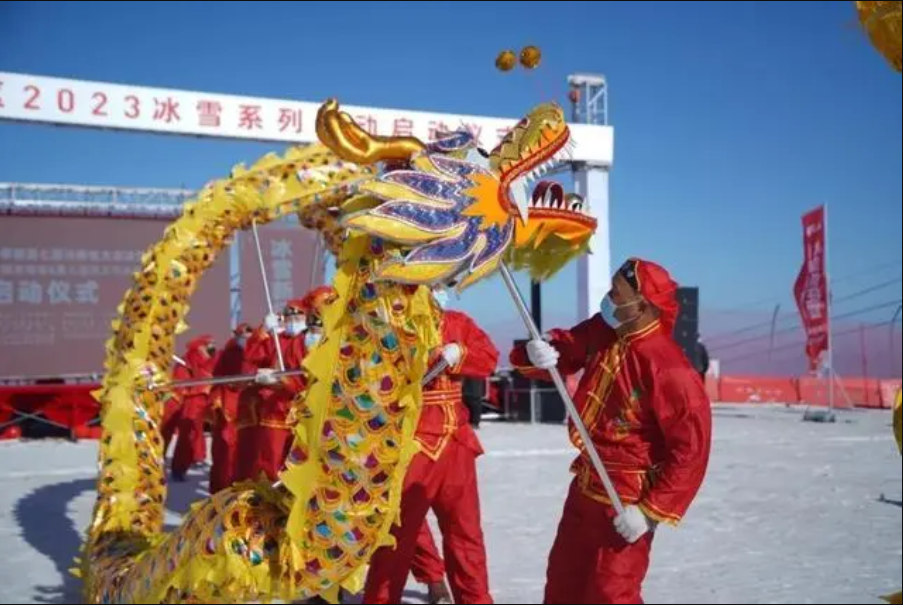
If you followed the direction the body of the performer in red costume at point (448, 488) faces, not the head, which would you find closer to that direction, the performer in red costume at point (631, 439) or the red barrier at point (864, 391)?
the performer in red costume

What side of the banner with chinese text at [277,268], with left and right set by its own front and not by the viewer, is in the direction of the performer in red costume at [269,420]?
front

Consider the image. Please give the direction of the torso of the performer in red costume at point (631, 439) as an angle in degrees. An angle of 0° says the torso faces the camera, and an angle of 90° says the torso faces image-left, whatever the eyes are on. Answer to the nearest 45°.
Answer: approximately 45°

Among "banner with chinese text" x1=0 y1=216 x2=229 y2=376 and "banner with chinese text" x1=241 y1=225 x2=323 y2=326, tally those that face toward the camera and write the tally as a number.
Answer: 2

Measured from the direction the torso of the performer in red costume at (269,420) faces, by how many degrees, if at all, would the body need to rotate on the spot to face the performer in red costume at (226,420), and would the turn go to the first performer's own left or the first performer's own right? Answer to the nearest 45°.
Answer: approximately 135° to the first performer's own right

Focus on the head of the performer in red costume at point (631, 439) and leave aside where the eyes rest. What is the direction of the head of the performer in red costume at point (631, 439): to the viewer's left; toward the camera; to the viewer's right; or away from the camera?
to the viewer's left

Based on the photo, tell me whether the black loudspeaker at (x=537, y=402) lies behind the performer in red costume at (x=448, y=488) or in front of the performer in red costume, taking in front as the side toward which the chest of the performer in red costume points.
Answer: behind

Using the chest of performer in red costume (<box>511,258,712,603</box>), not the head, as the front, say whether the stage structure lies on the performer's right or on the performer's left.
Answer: on the performer's right

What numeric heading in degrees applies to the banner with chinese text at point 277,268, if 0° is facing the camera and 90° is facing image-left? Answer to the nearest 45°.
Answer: approximately 0°

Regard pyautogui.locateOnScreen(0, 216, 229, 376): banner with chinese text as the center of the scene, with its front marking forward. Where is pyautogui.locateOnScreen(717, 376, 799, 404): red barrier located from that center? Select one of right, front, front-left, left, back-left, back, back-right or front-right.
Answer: back-left

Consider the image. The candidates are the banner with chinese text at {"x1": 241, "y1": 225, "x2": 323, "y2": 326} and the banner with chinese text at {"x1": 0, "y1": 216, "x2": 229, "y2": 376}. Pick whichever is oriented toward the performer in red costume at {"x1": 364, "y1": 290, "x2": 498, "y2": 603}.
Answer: the banner with chinese text at {"x1": 241, "y1": 225, "x2": 323, "y2": 326}

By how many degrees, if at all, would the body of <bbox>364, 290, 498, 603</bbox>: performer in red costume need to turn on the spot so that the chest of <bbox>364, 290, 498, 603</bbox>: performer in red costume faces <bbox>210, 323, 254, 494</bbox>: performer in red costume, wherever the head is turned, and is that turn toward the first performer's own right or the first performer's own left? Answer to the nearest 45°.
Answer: approximately 90° to the first performer's own right

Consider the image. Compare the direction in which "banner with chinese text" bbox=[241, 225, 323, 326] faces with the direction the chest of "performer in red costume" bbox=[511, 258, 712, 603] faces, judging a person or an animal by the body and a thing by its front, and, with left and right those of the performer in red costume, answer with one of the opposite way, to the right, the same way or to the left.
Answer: to the left

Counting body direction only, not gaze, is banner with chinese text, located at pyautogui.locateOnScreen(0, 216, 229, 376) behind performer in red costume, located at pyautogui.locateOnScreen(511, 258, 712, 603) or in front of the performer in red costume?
in front
